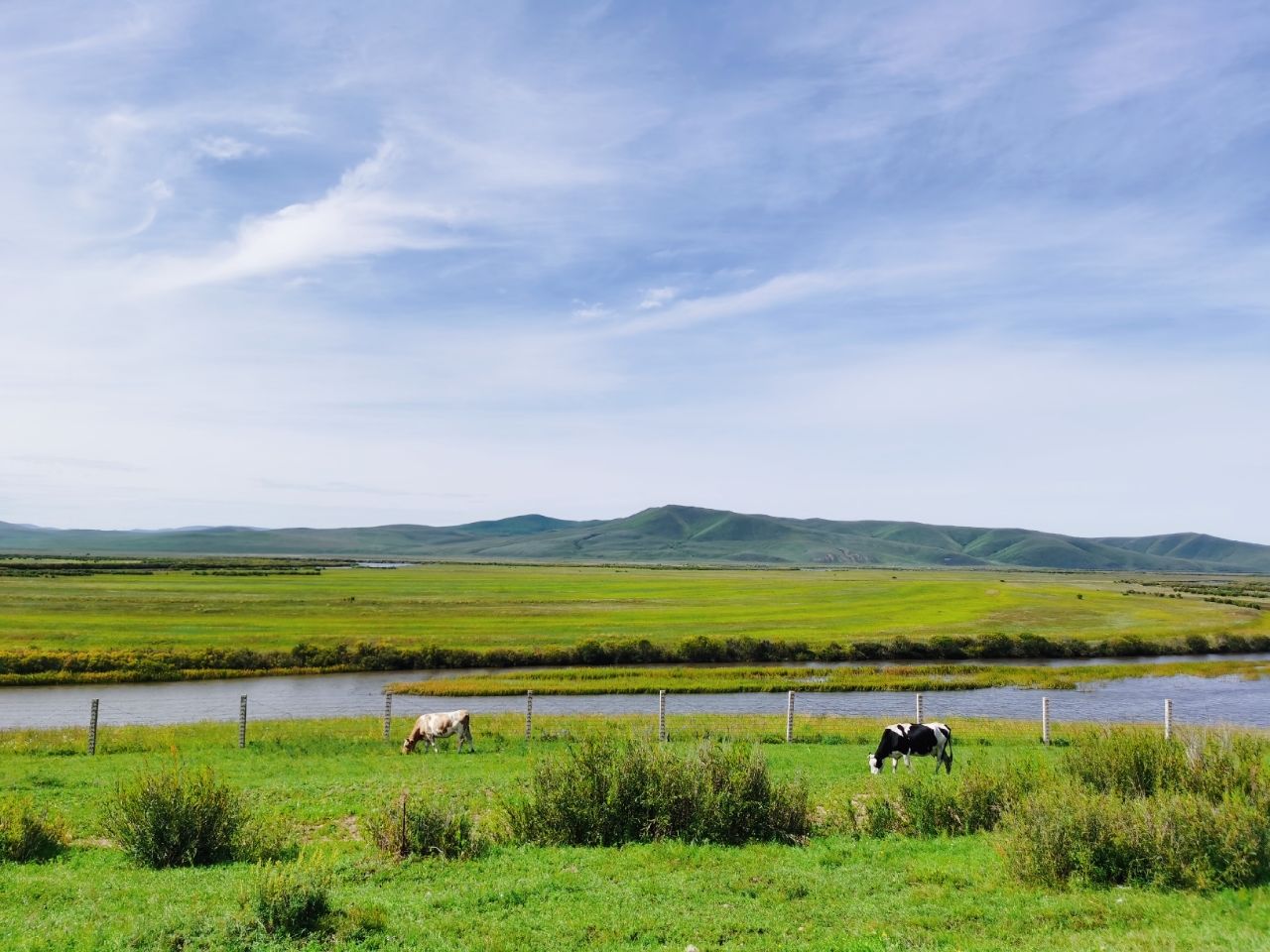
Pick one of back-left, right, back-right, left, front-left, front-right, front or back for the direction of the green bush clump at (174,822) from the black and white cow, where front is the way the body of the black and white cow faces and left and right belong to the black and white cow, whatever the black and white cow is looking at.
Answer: front-left

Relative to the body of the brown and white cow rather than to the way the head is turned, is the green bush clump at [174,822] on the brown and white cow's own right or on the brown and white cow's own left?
on the brown and white cow's own left

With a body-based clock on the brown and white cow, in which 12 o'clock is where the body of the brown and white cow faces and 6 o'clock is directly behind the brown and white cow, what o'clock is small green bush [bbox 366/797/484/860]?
The small green bush is roughly at 9 o'clock from the brown and white cow.

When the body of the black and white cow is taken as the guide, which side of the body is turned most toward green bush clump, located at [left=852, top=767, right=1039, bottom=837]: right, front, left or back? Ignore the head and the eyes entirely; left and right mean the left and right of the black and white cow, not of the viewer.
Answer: left

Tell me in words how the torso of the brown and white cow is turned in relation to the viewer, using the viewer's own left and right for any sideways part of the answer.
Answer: facing to the left of the viewer

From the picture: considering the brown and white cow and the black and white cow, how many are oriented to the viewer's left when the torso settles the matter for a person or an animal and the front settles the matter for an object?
2

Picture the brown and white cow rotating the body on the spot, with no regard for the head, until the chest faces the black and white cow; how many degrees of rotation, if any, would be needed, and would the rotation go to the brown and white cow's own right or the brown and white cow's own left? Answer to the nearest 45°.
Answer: approximately 135° to the brown and white cow's own left

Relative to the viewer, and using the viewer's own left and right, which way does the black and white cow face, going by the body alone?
facing to the left of the viewer
